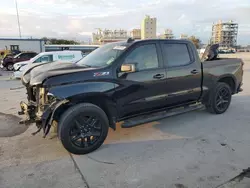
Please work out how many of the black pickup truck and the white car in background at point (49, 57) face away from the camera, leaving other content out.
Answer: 0

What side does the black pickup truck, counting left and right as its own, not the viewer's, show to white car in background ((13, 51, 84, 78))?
right

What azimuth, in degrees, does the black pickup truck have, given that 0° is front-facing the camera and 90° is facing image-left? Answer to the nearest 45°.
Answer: approximately 45°

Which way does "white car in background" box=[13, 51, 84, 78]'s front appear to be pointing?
to the viewer's left

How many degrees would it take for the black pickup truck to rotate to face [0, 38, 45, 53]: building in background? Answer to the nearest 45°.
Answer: approximately 90° to its right

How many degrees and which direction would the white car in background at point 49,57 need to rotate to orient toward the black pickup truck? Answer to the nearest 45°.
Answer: approximately 90° to its left
